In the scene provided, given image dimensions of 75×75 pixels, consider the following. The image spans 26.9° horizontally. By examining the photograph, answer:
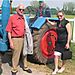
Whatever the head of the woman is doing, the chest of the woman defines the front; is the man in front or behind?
in front

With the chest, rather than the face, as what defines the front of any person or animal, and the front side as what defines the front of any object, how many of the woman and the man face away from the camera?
0

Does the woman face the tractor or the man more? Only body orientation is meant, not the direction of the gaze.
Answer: the man

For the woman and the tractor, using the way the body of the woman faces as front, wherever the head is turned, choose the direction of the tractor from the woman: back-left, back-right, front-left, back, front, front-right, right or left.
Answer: right

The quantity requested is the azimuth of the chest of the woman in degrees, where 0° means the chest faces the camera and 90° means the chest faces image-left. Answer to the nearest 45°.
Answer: approximately 45°

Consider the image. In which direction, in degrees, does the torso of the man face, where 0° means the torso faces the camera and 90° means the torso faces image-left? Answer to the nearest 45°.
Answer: approximately 315°

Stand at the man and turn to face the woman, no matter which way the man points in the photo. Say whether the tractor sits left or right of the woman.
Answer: left

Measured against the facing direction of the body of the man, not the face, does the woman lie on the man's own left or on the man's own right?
on the man's own left
